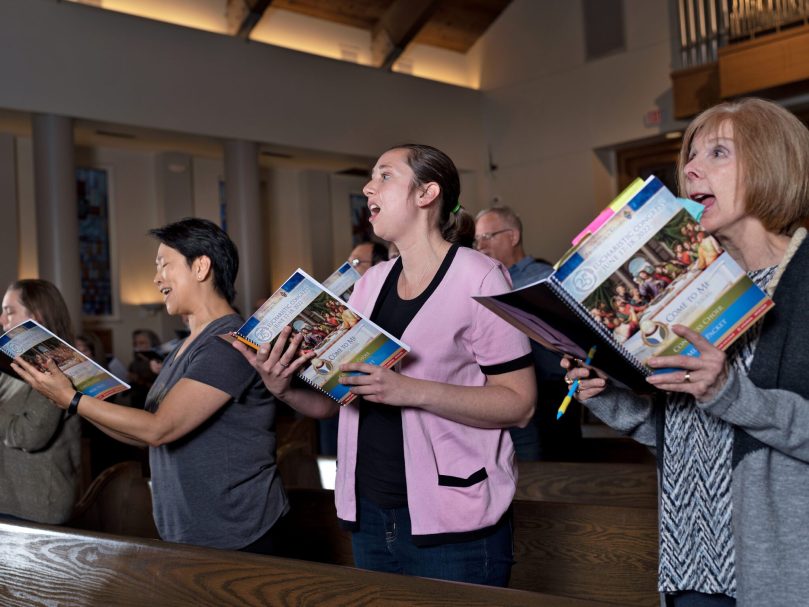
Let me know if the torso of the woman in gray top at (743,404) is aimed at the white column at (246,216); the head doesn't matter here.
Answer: no

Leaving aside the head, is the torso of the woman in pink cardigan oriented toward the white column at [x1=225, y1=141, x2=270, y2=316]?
no

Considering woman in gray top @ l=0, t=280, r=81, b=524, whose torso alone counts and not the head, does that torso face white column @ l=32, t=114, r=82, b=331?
no

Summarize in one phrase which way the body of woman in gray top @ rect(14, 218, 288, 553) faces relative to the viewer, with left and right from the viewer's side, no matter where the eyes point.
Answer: facing to the left of the viewer

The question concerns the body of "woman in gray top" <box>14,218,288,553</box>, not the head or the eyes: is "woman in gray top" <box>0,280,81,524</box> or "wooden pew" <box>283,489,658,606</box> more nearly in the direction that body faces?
the woman in gray top

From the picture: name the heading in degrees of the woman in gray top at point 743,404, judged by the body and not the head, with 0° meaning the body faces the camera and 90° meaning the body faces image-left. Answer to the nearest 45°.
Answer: approximately 45°

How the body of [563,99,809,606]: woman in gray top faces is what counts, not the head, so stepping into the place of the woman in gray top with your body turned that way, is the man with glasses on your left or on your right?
on your right

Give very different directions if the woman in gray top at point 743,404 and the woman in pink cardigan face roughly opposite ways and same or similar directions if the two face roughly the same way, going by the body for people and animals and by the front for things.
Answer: same or similar directions

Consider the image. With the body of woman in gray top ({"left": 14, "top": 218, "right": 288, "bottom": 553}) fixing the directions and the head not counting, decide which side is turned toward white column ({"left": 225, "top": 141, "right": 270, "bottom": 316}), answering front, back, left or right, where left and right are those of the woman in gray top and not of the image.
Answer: right

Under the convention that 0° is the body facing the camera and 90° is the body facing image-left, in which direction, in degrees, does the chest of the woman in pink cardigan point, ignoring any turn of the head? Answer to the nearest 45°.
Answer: approximately 45°

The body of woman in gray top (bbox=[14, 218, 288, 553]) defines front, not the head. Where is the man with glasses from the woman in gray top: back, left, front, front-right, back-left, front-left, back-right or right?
back-right

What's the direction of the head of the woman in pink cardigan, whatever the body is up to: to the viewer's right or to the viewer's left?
to the viewer's left

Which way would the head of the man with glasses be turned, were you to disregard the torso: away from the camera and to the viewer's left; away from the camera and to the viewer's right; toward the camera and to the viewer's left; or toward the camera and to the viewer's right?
toward the camera and to the viewer's left
